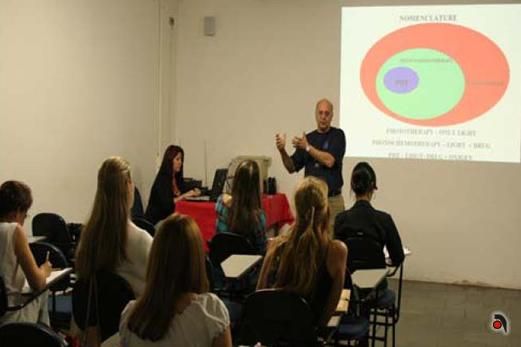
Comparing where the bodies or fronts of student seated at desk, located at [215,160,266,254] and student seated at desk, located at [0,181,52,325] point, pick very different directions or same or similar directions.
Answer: same or similar directions

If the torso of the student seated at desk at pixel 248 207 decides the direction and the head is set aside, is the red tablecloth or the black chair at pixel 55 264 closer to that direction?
the red tablecloth

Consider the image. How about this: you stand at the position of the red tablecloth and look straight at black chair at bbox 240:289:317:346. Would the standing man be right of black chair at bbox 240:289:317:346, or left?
left

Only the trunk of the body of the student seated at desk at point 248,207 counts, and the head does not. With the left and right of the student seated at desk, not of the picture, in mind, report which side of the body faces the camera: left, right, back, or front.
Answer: back

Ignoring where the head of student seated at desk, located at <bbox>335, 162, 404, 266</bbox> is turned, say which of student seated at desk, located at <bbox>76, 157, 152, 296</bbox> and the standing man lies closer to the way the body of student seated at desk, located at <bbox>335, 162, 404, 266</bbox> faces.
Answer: the standing man

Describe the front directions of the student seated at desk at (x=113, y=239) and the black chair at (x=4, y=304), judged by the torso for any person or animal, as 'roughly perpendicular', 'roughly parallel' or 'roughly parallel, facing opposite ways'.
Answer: roughly parallel

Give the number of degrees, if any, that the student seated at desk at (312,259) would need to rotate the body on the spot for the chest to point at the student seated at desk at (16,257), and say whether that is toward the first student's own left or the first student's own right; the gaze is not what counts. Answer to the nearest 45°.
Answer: approximately 90° to the first student's own left

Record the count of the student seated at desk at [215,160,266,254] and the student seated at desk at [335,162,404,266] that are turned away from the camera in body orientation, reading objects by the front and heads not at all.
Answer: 2

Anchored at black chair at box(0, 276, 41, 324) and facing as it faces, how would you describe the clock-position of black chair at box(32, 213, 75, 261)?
black chair at box(32, 213, 75, 261) is roughly at 11 o'clock from black chair at box(0, 276, 41, 324).

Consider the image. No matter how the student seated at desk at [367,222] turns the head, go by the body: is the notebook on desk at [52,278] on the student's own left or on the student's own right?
on the student's own left

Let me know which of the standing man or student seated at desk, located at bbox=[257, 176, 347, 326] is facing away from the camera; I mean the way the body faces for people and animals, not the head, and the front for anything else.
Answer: the student seated at desk

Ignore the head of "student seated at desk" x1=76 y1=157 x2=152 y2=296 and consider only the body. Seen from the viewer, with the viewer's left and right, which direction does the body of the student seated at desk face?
facing away from the viewer and to the right of the viewer

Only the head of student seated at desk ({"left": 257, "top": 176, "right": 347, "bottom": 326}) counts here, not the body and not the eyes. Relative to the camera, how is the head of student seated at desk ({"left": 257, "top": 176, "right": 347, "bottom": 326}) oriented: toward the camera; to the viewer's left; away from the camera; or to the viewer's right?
away from the camera

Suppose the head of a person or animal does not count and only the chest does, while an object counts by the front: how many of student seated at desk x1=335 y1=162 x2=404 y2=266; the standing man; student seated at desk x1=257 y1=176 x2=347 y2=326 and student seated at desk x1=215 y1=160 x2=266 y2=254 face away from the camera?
3

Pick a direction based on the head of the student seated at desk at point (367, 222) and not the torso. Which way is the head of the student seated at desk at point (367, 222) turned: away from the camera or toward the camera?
away from the camera

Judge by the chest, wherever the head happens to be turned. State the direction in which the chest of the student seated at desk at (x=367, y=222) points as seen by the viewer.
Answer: away from the camera

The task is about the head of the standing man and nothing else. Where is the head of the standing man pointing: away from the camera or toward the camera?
toward the camera

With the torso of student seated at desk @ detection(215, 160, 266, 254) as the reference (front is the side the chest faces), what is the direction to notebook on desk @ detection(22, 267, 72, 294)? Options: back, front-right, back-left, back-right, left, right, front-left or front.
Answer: back-left

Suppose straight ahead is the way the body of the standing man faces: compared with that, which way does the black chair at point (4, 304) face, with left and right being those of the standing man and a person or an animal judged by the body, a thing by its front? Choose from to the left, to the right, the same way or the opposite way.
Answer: the opposite way
